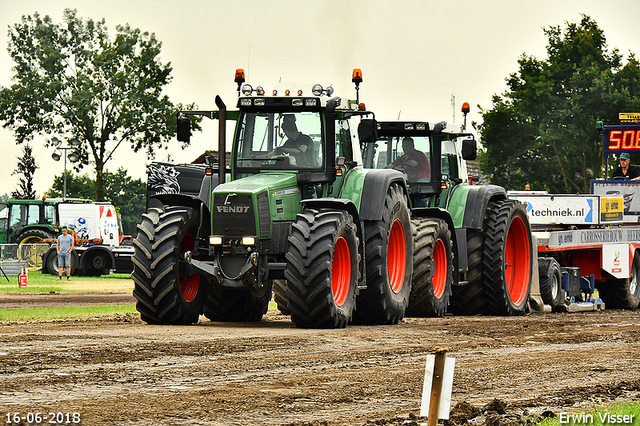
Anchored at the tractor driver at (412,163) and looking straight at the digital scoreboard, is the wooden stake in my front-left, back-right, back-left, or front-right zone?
back-right

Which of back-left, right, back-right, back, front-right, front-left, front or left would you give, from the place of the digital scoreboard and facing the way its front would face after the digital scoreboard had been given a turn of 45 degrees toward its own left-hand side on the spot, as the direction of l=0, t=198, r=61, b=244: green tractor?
back-right

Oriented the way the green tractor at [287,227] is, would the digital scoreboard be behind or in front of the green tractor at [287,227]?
behind

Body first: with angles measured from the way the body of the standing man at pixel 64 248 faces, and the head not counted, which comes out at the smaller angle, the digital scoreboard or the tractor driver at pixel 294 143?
the tractor driver

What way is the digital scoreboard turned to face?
toward the camera

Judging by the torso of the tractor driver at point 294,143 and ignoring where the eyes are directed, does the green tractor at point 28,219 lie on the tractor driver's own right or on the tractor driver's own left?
on the tractor driver's own right

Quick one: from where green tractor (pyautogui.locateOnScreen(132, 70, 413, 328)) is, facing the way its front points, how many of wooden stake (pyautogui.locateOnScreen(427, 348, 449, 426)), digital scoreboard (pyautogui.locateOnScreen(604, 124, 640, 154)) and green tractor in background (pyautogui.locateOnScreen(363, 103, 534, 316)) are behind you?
2

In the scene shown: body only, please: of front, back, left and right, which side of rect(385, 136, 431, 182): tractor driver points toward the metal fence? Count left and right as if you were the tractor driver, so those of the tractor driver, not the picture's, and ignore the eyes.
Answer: right

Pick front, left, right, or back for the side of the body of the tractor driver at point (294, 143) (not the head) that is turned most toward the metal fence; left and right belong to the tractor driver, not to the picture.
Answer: right

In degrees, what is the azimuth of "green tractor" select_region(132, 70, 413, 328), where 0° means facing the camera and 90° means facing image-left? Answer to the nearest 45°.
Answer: approximately 45°

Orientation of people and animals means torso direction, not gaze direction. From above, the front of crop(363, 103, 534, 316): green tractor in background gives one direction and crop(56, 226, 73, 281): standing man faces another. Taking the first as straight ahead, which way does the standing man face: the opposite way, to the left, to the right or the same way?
to the left

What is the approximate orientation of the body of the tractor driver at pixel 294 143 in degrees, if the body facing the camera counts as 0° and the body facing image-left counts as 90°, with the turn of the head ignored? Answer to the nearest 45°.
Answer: approximately 45°

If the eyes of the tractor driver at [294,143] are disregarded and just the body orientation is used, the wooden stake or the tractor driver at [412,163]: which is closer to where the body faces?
the wooden stake

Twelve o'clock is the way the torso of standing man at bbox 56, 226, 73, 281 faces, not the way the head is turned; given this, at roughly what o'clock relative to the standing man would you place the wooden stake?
The wooden stake is roughly at 12 o'clock from the standing man.

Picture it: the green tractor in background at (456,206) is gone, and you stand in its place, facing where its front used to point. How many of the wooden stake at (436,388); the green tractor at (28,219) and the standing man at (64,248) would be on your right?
2

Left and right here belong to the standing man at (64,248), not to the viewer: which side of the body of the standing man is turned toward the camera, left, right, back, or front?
front

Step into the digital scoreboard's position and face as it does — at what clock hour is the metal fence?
The metal fence is roughly at 3 o'clock from the digital scoreboard.
